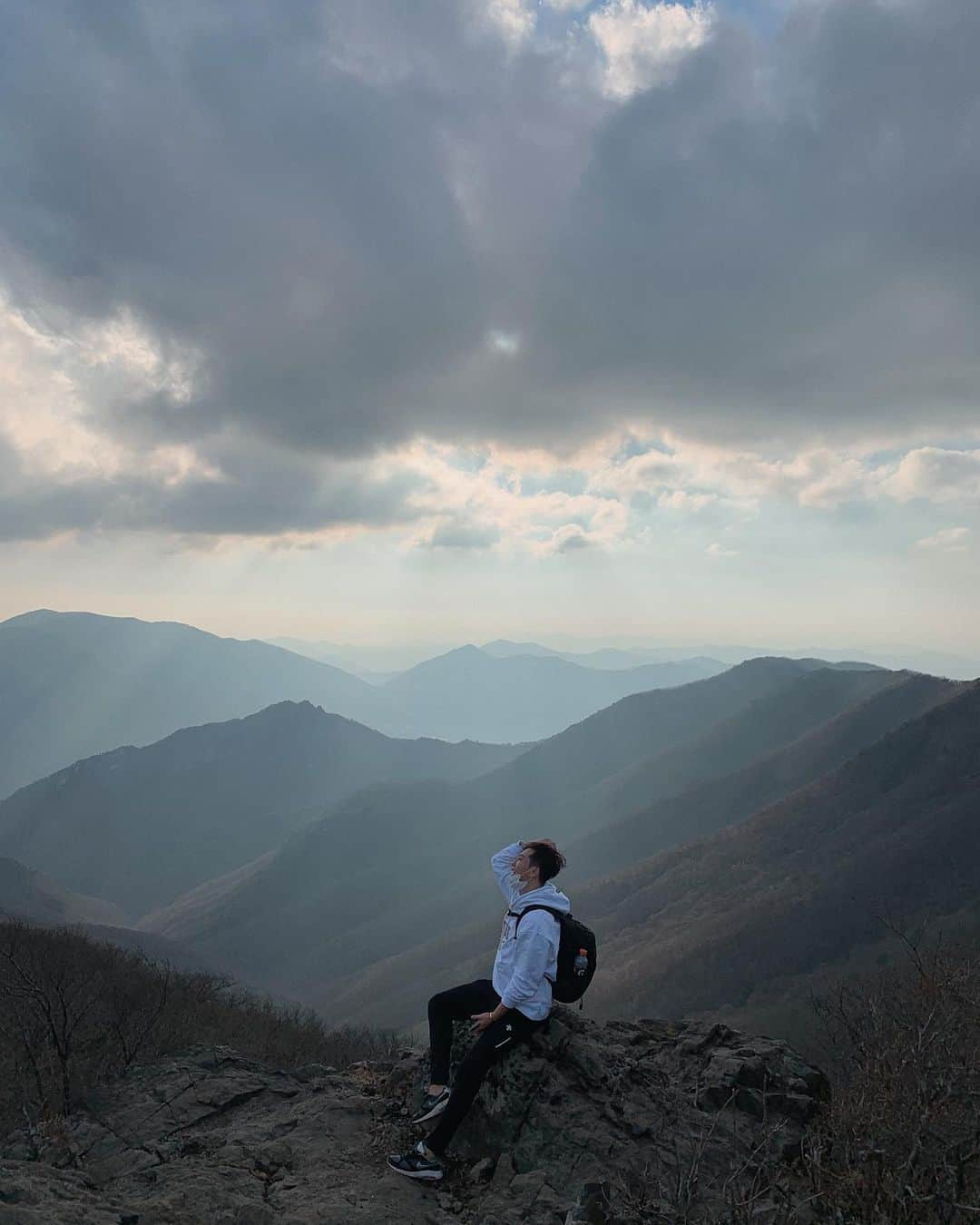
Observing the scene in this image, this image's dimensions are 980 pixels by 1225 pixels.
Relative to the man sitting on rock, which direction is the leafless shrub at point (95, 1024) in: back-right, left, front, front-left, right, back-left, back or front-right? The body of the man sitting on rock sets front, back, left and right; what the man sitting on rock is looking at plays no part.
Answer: front-right

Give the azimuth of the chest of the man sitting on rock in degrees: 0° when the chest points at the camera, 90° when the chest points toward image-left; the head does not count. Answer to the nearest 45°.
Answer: approximately 90°

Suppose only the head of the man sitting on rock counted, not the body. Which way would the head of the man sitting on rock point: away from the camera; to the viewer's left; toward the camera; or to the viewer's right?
to the viewer's left

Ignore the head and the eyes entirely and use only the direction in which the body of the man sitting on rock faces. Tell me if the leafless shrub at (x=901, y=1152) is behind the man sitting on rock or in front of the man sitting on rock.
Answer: behind
